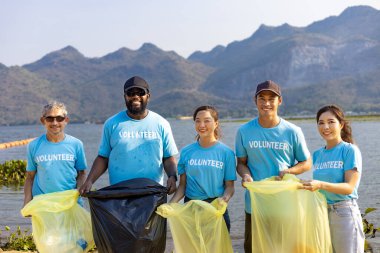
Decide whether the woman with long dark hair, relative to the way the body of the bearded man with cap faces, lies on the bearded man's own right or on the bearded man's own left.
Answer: on the bearded man's own left

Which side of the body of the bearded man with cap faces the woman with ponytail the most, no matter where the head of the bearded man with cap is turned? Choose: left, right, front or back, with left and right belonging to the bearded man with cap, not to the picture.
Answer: left

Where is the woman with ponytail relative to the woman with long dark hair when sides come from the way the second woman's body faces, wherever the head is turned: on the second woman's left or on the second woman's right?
on the second woman's right

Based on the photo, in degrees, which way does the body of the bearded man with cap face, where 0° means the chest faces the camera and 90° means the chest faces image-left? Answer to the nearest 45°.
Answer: approximately 0°

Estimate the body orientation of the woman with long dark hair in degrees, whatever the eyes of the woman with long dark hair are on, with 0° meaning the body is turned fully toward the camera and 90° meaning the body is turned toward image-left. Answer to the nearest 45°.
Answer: approximately 45°

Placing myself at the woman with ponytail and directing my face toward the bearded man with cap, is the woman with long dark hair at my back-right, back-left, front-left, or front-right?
back-left
